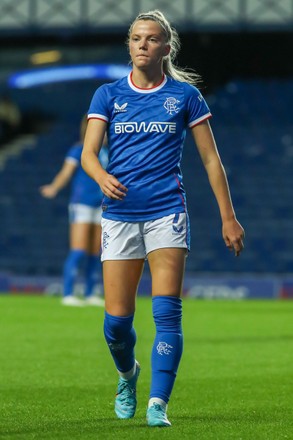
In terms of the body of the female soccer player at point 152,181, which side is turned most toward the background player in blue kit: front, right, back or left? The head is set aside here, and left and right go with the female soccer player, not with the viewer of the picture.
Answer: back

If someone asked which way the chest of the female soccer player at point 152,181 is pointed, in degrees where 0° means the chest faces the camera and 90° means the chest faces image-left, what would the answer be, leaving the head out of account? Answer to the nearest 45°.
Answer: approximately 0°
